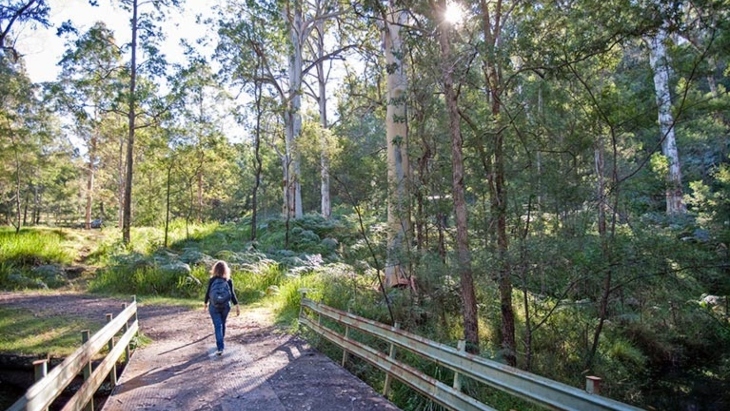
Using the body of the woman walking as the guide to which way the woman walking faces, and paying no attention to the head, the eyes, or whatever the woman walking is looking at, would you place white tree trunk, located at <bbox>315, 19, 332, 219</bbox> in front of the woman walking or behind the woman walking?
in front

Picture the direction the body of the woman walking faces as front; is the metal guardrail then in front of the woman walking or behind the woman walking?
behind

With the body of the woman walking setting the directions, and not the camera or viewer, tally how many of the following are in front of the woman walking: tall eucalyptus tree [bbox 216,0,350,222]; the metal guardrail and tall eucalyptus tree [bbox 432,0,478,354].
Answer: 1

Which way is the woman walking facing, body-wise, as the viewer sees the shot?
away from the camera

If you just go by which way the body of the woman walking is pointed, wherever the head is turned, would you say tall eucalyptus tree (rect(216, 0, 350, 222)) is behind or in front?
in front

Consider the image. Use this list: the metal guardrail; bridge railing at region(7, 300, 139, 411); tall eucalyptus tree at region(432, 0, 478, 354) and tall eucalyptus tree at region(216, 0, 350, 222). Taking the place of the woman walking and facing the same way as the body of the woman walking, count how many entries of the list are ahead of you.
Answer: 1

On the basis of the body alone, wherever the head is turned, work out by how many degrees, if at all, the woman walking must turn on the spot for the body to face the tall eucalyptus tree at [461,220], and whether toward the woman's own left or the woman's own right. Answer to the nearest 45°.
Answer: approximately 45° to the woman's own right

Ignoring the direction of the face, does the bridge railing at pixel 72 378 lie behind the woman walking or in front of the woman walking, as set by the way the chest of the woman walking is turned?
behind

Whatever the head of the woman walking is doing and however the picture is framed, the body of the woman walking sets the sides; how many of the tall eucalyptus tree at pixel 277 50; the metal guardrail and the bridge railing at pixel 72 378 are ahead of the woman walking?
1

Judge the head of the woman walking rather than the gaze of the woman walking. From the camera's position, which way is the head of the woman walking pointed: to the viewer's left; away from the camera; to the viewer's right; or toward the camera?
away from the camera
